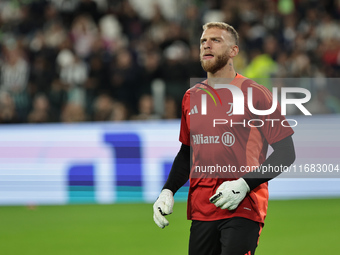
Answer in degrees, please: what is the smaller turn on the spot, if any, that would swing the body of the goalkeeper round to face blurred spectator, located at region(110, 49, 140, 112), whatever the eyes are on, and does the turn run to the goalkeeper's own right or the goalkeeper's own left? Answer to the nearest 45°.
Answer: approximately 135° to the goalkeeper's own right

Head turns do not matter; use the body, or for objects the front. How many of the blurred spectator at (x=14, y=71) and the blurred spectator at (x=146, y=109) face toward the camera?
2

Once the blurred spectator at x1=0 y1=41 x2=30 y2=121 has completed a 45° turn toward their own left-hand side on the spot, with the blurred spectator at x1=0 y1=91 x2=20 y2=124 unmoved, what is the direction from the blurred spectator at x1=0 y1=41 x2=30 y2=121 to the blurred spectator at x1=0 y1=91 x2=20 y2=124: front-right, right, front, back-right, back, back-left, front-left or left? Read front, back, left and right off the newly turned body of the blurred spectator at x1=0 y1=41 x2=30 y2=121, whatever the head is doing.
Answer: front-right

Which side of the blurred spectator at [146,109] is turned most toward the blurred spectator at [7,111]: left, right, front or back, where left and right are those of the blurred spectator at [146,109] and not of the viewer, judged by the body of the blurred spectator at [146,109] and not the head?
right

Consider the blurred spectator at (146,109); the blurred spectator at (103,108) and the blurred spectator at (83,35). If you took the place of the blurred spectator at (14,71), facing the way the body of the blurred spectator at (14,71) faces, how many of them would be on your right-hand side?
0

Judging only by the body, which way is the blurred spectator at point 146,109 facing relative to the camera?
toward the camera

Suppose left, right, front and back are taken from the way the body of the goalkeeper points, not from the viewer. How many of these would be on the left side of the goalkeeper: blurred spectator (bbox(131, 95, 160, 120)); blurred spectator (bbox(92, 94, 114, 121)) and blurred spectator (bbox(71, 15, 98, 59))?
0

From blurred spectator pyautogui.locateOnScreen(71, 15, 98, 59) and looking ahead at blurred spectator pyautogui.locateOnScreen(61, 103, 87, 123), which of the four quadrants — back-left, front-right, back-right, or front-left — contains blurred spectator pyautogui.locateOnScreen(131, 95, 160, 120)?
front-left

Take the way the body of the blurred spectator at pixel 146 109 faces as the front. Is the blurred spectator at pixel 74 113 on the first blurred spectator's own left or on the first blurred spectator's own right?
on the first blurred spectator's own right

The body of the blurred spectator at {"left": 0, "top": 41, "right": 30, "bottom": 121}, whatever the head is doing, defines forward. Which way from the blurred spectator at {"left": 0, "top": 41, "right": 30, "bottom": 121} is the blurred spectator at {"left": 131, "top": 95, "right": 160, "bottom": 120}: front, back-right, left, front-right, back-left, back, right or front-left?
front-left

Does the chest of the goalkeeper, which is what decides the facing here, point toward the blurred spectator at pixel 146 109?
no

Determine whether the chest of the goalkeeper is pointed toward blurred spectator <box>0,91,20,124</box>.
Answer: no

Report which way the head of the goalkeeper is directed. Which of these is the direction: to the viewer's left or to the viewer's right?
to the viewer's left

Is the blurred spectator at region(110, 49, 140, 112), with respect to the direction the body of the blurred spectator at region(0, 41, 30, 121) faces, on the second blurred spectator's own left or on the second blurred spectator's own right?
on the second blurred spectator's own left

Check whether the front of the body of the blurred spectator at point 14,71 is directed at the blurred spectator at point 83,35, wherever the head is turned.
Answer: no

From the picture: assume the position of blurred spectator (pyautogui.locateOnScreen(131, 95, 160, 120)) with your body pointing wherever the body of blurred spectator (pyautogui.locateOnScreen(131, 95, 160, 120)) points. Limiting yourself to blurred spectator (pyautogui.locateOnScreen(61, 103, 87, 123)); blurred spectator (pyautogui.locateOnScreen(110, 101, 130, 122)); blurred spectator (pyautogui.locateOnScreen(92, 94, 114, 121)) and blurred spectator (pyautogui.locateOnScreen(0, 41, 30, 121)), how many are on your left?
0

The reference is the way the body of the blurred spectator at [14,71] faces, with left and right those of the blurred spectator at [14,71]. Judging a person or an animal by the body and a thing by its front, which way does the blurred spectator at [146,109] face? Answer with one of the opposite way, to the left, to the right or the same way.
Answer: the same way

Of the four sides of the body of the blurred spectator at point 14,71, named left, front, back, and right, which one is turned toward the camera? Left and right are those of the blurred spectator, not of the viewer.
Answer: front
